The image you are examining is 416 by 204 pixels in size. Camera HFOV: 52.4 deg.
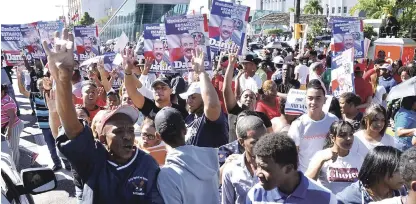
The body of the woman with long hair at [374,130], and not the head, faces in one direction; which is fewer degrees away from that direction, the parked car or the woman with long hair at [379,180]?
the woman with long hair

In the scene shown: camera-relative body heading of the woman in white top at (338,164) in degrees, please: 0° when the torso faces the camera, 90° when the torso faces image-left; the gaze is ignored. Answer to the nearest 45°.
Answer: approximately 315°

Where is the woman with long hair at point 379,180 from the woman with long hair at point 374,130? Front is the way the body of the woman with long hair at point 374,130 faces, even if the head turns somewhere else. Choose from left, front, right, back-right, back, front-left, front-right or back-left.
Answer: front-right

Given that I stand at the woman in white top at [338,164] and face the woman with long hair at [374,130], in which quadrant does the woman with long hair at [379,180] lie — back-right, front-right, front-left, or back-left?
back-right

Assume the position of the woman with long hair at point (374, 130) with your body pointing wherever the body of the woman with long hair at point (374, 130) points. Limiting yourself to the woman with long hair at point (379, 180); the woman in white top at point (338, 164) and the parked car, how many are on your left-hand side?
0

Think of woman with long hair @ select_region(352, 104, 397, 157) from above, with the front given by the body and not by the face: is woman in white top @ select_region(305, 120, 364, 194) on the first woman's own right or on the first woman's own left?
on the first woman's own right

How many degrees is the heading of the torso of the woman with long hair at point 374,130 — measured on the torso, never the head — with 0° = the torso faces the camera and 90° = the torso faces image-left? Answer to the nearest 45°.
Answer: approximately 315°

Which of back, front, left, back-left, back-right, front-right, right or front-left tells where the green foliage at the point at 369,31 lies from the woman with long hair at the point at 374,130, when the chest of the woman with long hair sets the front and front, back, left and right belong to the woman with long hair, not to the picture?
back-left

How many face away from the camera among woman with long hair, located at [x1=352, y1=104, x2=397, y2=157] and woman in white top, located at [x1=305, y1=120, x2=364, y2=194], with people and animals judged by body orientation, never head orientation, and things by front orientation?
0

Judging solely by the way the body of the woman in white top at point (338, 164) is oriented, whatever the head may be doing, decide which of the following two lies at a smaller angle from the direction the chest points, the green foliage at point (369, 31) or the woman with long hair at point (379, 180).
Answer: the woman with long hair

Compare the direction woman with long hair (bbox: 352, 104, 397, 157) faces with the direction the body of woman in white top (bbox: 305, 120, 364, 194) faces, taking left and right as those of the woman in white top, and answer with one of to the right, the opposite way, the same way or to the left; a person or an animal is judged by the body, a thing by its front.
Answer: the same way

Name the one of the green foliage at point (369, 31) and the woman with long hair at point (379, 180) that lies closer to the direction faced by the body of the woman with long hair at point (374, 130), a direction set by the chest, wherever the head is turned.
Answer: the woman with long hair

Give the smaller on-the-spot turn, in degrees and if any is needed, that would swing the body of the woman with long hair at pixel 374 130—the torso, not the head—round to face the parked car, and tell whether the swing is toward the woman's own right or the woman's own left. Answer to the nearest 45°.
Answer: approximately 90° to the woman's own right
